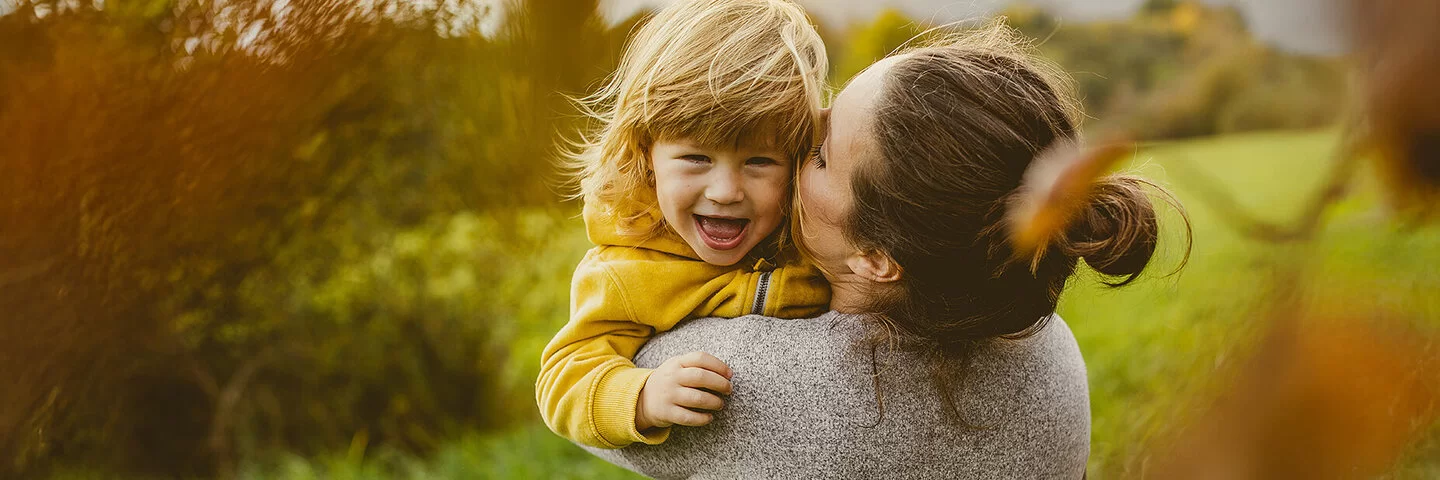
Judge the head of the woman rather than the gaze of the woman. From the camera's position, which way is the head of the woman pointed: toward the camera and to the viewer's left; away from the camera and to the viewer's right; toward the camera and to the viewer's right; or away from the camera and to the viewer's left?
away from the camera and to the viewer's left

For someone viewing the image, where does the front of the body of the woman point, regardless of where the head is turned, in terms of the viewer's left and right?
facing away from the viewer and to the left of the viewer
